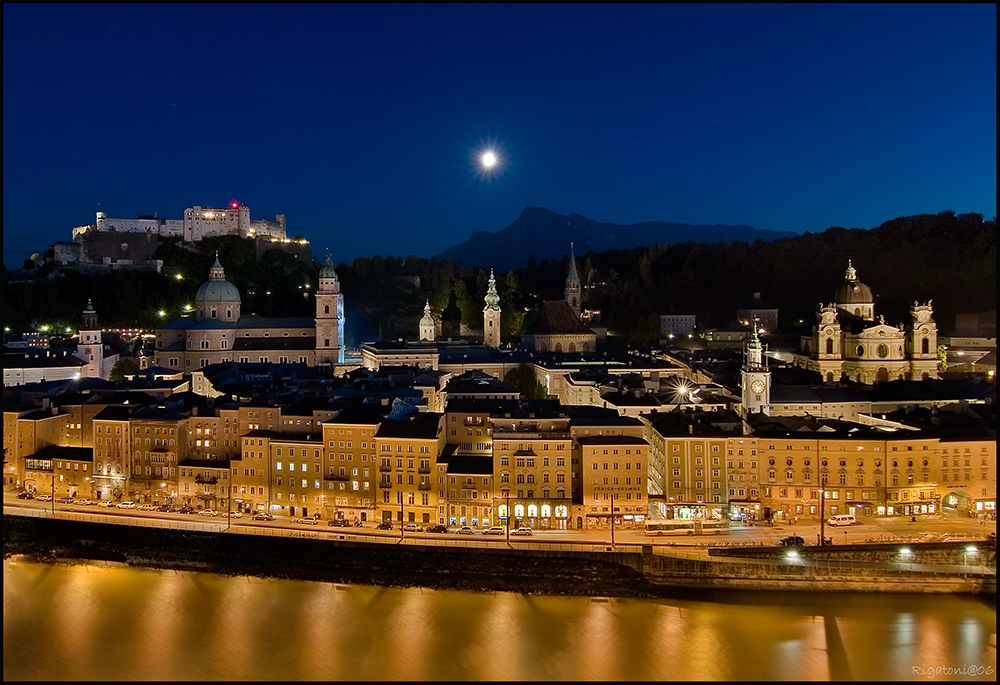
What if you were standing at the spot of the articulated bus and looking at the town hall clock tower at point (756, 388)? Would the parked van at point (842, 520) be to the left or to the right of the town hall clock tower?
right

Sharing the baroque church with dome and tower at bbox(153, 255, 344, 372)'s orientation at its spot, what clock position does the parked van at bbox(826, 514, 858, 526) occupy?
The parked van is roughly at 2 o'clock from the baroque church with dome and tower.

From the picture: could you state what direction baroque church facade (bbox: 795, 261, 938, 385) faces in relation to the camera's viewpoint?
facing the viewer

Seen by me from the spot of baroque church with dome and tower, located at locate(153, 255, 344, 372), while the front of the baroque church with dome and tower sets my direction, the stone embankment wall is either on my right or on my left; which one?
on my right

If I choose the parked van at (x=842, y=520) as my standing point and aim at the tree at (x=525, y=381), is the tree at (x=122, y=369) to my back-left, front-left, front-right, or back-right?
front-left

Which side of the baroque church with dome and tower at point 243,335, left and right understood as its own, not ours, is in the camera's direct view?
right

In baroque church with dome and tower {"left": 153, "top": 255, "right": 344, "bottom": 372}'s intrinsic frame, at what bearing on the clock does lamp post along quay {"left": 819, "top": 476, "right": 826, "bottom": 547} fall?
The lamp post along quay is roughly at 2 o'clock from the baroque church with dome and tower.

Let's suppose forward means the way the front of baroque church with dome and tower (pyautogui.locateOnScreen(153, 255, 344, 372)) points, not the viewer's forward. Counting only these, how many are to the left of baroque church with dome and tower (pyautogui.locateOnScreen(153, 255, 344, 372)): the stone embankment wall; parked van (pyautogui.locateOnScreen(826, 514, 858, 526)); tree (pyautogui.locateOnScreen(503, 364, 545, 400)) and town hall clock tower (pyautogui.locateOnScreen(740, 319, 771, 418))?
0

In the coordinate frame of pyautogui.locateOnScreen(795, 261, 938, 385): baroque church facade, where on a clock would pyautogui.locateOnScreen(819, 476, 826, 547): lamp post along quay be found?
The lamp post along quay is roughly at 12 o'clock from the baroque church facade.

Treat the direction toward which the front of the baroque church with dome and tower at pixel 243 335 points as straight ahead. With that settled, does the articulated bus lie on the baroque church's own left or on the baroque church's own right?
on the baroque church's own right

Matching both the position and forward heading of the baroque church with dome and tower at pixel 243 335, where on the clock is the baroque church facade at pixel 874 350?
the baroque church facade at pixel 874 350 is roughly at 1 o'clock from the baroque church with dome and tower at pixel 243 335.

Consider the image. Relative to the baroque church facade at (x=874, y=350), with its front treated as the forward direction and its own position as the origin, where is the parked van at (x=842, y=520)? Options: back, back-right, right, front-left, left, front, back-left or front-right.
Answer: front

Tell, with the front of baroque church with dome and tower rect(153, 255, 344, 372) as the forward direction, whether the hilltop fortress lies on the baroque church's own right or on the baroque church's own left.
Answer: on the baroque church's own left
